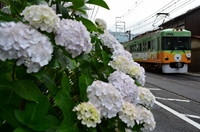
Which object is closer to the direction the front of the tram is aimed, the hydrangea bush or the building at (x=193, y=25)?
the hydrangea bush

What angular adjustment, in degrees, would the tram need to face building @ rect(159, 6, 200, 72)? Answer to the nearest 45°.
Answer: approximately 135° to its left

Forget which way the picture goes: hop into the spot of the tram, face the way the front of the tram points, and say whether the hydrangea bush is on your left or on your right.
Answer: on your right

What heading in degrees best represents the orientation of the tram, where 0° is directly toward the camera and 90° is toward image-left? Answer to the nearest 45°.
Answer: approximately 315°
